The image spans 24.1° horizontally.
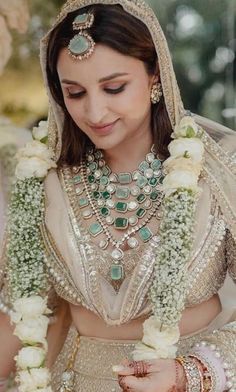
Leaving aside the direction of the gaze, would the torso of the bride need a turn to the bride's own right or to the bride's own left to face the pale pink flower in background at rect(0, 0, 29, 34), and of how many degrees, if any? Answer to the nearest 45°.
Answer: approximately 180°

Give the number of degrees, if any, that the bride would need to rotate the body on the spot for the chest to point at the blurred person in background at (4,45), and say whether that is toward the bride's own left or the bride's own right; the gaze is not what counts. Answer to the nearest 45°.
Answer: approximately 180°

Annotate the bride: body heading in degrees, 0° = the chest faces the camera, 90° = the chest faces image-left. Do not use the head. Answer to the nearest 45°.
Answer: approximately 0°
